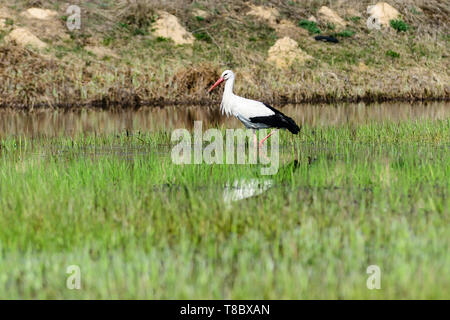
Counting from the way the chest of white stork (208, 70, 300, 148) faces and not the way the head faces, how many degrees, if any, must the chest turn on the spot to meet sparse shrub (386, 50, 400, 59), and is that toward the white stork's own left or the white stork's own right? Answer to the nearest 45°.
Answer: approximately 90° to the white stork's own right

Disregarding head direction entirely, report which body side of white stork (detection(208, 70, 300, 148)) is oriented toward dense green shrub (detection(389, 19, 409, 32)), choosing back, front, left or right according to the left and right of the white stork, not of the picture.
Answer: right

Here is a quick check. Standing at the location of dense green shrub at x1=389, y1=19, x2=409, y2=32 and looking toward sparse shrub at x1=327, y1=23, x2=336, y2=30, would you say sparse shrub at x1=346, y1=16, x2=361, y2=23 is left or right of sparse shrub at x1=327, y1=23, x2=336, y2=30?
right

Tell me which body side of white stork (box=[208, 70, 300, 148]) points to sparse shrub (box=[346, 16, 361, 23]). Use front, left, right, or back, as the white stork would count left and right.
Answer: right

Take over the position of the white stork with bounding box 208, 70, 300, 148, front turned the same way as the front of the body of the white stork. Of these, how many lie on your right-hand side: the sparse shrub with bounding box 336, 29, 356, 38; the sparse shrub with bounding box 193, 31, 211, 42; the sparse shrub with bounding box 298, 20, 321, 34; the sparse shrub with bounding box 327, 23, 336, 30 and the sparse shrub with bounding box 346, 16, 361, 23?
5

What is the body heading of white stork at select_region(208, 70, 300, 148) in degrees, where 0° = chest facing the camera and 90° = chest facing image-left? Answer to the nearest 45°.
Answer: approximately 90°

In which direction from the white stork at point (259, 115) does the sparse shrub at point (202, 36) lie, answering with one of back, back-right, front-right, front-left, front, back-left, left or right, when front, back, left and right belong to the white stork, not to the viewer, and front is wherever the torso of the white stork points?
right

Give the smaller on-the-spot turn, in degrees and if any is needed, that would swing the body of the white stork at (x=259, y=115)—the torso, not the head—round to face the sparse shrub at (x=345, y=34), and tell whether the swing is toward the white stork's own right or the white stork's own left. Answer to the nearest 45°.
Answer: approximately 90° to the white stork's own right

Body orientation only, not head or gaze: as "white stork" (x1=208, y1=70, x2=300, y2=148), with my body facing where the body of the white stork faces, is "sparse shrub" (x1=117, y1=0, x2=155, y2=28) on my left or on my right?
on my right

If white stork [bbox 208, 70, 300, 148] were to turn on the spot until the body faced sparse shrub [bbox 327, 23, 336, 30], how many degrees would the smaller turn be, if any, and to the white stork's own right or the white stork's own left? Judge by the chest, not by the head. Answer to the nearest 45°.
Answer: approximately 90° to the white stork's own right
